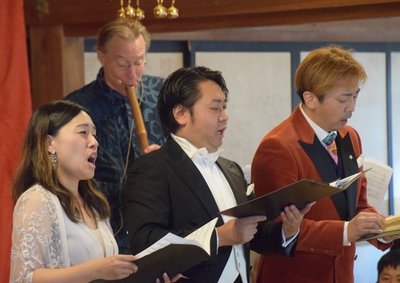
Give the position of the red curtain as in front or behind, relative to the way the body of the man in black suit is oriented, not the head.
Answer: behind

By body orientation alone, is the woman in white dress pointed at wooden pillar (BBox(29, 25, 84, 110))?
no

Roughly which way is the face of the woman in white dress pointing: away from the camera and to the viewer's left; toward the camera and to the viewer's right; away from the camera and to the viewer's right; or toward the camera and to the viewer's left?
toward the camera and to the viewer's right

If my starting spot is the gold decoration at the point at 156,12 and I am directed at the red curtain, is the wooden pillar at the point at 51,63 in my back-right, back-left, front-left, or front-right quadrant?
front-right

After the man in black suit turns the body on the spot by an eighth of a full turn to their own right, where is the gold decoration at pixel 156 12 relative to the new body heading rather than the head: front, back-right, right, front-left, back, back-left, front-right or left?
back

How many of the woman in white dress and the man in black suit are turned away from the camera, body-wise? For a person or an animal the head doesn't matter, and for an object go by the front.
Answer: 0

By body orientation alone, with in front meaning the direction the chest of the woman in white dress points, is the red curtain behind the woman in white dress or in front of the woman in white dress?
behind

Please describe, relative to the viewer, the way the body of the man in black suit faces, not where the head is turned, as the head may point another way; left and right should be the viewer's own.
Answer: facing the viewer and to the right of the viewer

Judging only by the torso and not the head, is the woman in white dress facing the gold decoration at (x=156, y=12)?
no

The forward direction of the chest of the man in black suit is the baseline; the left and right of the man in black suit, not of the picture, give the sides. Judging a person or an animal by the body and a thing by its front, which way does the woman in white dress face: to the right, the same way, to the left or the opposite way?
the same way

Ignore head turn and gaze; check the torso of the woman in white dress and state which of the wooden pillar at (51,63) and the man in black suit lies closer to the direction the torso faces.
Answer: the man in black suit

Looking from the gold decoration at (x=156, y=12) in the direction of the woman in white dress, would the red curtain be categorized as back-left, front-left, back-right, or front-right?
front-right
